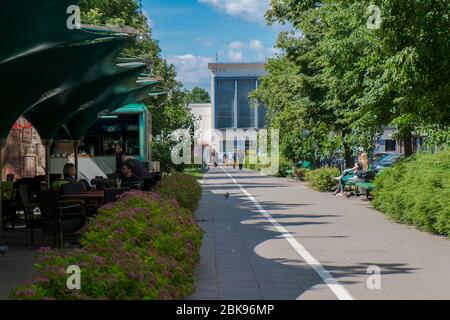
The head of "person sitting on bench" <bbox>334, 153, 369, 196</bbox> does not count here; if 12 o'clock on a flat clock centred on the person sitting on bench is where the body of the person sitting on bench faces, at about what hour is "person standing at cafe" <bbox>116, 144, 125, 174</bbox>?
The person standing at cafe is roughly at 11 o'clock from the person sitting on bench.

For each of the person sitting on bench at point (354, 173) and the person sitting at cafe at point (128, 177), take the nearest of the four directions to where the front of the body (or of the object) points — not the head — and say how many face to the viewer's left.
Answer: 2

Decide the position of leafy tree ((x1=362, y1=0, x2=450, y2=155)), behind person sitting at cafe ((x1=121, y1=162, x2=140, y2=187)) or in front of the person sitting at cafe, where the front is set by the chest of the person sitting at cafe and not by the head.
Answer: behind

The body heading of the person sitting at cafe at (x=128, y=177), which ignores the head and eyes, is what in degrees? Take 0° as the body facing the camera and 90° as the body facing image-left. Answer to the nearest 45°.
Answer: approximately 90°

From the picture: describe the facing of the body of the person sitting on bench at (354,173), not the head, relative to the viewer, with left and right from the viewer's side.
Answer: facing to the left of the viewer

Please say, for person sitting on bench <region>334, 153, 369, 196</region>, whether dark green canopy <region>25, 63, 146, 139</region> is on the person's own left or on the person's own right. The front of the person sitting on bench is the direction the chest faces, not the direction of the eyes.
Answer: on the person's own left
